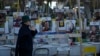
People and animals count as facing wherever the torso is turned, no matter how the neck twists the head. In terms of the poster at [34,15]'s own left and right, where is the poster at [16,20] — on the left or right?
on its right

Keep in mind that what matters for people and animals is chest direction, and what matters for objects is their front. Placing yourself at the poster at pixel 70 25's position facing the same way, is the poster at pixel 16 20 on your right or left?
on your right

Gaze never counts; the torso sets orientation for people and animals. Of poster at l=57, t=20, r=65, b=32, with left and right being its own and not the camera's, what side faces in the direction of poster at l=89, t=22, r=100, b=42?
left

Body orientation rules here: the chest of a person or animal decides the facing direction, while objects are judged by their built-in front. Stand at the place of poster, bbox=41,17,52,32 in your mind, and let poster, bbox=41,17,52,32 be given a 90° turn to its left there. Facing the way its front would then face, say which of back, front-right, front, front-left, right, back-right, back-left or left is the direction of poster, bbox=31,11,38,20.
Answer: back

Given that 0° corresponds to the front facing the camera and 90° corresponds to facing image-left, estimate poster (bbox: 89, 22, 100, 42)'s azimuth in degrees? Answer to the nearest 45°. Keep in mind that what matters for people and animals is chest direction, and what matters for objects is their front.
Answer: approximately 0°

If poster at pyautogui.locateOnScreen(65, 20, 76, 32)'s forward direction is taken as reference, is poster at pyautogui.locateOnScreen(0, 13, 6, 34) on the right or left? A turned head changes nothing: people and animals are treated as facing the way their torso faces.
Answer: on its right
